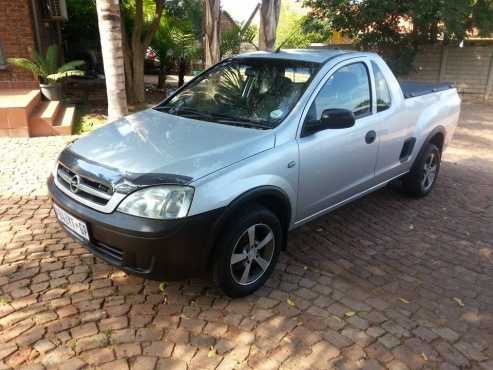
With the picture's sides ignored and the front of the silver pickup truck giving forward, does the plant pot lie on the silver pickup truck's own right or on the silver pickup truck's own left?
on the silver pickup truck's own right

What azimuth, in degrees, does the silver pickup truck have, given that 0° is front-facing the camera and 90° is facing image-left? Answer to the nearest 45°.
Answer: approximately 45°

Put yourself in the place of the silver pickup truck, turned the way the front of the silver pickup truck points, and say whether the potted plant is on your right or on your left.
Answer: on your right
